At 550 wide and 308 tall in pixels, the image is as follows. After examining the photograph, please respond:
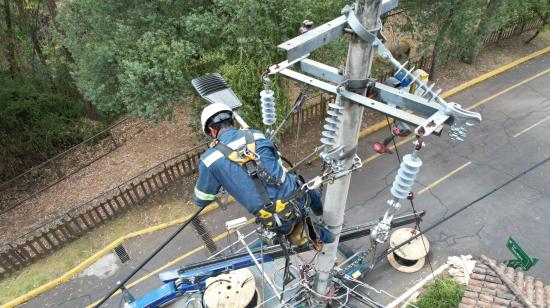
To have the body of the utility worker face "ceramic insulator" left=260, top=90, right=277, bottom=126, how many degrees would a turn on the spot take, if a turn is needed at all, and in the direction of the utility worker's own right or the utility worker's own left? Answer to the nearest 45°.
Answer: approximately 45° to the utility worker's own right
